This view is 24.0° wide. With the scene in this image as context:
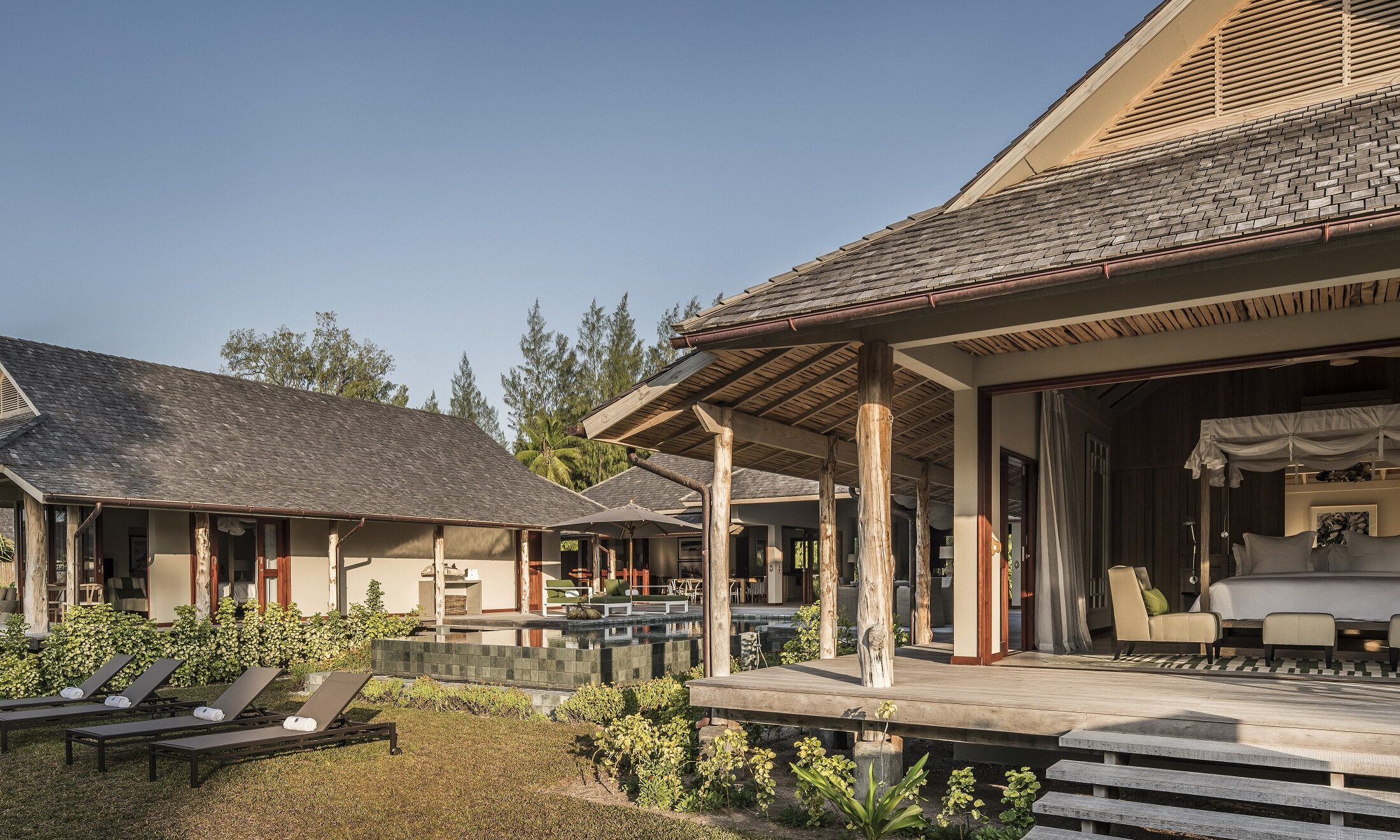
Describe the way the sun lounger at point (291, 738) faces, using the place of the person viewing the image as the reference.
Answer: facing the viewer and to the left of the viewer

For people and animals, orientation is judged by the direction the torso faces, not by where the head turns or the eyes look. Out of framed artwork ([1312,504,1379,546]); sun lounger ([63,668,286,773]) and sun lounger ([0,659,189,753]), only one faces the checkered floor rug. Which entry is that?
the framed artwork

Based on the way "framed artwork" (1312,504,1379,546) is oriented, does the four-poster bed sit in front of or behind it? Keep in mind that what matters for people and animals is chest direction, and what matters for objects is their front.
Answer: in front

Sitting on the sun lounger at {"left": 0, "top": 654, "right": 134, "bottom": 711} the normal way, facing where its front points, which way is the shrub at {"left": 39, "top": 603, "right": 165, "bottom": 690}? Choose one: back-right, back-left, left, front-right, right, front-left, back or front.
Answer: back-right

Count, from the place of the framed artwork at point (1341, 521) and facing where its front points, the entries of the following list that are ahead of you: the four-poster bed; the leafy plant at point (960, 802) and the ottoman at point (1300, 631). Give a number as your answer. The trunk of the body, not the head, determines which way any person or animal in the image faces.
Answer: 3

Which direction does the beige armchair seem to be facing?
to the viewer's right

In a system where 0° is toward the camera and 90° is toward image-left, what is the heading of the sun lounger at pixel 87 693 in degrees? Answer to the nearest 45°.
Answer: approximately 45°

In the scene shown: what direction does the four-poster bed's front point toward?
toward the camera

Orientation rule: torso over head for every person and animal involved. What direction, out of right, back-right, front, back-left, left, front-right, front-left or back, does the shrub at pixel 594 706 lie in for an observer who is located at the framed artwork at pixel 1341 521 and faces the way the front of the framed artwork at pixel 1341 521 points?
front-right

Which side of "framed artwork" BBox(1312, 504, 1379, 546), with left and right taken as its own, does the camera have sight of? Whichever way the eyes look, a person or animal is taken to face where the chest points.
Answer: front

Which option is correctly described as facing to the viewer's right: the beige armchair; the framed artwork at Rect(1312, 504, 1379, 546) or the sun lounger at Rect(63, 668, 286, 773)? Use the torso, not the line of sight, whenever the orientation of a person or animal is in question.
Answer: the beige armchair

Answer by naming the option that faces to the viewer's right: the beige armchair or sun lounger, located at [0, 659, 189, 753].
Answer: the beige armchair

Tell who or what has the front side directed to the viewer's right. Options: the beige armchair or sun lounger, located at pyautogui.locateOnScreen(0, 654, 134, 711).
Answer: the beige armchair
